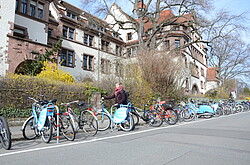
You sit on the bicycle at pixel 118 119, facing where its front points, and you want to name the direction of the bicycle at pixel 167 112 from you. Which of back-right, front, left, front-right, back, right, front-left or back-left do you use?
back-right

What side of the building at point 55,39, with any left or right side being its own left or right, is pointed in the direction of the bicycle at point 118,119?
front

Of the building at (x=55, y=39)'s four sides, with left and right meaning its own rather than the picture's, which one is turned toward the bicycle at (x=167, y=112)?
front

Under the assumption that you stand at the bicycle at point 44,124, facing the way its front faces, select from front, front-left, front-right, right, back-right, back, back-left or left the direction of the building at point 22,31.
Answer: front-right

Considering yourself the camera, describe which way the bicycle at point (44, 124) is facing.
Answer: facing away from the viewer and to the left of the viewer

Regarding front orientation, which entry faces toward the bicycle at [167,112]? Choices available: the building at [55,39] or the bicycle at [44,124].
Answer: the building

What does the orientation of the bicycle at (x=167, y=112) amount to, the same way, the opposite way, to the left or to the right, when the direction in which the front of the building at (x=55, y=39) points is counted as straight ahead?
the opposite way

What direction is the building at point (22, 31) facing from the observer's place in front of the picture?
facing the viewer and to the right of the viewer

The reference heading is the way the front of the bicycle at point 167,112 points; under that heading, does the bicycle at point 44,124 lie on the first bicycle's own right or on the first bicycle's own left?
on the first bicycle's own left

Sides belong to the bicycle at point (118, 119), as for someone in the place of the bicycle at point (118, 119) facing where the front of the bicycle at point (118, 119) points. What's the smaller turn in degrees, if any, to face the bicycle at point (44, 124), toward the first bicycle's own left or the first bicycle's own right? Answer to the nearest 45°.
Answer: approximately 45° to the first bicycle's own left

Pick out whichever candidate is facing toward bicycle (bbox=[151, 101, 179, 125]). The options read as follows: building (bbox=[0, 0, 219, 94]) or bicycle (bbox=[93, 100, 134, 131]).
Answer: the building

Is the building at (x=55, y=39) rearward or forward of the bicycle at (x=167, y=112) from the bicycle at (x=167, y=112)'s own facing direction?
forward

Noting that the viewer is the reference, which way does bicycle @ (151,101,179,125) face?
facing away from the viewer and to the left of the viewer

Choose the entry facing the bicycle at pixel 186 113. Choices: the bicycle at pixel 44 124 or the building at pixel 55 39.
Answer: the building

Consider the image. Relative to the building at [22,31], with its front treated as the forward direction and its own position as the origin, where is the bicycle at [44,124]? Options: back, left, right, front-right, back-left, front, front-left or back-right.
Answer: front-right
